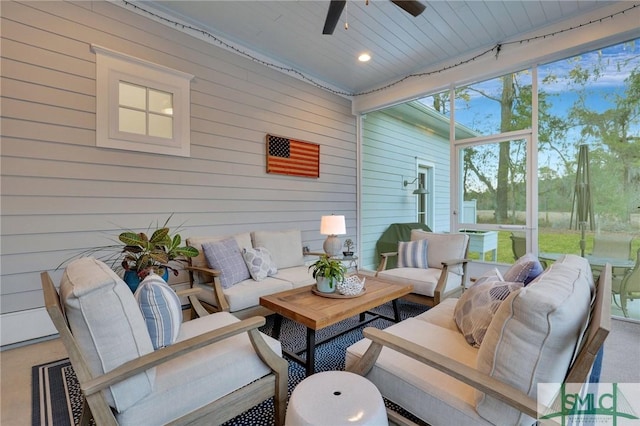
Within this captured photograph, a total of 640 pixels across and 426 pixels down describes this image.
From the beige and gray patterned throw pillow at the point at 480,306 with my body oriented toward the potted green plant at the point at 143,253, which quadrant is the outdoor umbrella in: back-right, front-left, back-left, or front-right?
back-right

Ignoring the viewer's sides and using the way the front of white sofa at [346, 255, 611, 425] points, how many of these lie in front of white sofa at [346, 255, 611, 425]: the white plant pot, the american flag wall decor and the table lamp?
3

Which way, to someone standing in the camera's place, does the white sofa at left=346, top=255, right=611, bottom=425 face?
facing away from the viewer and to the left of the viewer

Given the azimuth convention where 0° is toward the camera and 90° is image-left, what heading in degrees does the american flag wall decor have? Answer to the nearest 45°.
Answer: approximately 315°

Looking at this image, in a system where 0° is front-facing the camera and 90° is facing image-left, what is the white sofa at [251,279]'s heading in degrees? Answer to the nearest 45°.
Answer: approximately 315°

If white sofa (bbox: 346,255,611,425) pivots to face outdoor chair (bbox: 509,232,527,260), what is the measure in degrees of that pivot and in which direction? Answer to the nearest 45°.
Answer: approximately 45° to its right

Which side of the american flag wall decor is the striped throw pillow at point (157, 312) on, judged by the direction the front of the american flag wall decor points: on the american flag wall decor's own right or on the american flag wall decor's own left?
on the american flag wall decor's own right

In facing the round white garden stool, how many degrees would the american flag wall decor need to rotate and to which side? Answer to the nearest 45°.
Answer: approximately 45° to its right

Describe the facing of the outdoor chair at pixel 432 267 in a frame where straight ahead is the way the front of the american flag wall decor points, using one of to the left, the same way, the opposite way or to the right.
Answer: to the right

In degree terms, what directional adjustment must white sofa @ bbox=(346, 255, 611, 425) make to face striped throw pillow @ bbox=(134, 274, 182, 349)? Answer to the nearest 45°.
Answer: approximately 45° to its left

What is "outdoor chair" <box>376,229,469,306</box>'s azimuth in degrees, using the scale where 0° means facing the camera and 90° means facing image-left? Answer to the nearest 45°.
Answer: approximately 45°
